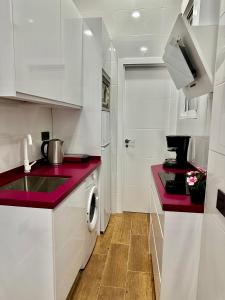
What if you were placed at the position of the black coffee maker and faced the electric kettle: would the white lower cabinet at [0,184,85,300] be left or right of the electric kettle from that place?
left

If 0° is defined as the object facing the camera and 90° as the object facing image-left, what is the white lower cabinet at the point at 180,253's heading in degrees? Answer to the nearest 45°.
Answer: approximately 90°

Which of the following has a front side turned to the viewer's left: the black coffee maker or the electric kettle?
the black coffee maker

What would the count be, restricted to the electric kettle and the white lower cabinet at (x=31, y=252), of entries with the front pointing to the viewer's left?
0

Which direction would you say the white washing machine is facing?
to the viewer's right

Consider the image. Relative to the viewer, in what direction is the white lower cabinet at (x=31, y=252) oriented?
to the viewer's right

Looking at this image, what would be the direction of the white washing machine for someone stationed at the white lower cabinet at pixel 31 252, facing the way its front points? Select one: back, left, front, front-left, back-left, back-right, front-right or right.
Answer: front-left

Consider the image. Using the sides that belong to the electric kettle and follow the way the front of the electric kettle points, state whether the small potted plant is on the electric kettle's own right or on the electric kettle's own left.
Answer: on the electric kettle's own right

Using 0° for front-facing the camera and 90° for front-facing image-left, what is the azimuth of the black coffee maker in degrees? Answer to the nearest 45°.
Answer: approximately 90°
